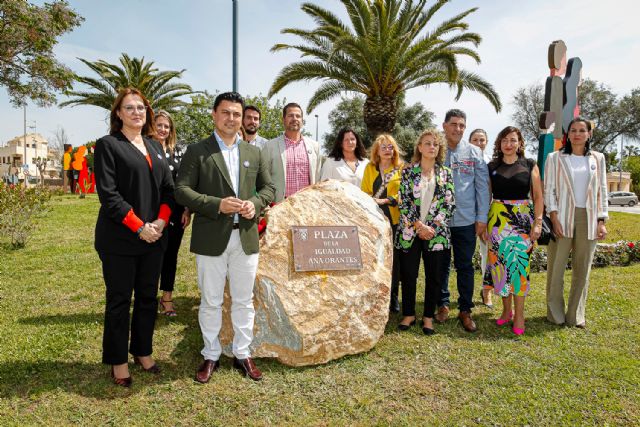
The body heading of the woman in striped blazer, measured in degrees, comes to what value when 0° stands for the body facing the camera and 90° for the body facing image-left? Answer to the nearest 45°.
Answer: approximately 0°

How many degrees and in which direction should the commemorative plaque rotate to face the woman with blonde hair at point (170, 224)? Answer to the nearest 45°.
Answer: approximately 135° to its right

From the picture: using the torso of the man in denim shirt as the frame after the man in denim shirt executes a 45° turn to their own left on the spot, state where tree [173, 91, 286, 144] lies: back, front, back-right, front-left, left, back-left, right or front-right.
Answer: back

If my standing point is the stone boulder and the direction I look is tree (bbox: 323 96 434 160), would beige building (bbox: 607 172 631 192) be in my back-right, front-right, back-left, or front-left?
front-right

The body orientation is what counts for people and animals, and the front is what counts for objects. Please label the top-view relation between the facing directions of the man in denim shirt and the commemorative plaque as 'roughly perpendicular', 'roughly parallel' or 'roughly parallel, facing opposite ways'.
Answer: roughly parallel

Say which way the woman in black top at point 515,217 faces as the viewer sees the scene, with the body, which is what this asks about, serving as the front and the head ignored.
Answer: toward the camera

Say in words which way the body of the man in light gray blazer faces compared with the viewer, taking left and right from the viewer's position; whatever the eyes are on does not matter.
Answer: facing the viewer

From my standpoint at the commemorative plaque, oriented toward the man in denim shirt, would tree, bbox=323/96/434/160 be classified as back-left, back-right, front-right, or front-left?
front-left

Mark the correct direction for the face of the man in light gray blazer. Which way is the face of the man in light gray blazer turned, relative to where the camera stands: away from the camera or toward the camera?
toward the camera

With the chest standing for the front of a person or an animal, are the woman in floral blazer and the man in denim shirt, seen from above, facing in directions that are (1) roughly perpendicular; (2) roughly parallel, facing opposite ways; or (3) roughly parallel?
roughly parallel

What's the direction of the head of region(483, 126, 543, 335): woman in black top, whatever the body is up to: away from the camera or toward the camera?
toward the camera

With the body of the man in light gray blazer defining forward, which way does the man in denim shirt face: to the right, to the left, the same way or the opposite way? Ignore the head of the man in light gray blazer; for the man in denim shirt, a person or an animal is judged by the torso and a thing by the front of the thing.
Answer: the same way

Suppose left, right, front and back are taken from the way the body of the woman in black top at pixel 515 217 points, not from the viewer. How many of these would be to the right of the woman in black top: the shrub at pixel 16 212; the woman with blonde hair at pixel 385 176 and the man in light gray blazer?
3

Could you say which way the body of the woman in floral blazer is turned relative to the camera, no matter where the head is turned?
toward the camera

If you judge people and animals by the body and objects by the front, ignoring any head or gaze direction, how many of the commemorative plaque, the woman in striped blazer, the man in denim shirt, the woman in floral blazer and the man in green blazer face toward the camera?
5

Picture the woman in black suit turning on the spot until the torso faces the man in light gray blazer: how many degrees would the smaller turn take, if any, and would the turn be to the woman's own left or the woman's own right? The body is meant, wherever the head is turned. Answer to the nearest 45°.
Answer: approximately 90° to the woman's own left
